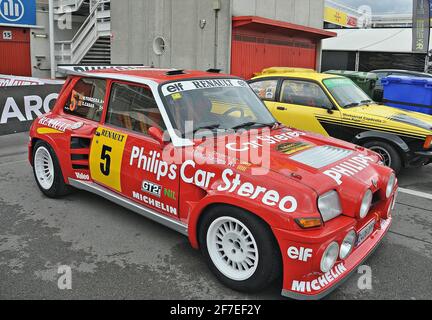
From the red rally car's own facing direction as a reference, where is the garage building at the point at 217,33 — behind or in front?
behind

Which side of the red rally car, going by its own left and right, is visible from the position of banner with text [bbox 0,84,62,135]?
back

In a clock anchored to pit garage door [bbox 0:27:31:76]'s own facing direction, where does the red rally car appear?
The red rally car is roughly at 12 o'clock from the pit garage door.

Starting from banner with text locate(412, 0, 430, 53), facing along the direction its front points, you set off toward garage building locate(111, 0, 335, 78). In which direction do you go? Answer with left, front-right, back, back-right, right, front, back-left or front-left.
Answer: front-right

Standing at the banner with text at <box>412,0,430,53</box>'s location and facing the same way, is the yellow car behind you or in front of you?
in front

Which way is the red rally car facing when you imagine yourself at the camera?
facing the viewer and to the right of the viewer

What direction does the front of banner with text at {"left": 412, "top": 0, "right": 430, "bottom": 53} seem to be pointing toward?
toward the camera

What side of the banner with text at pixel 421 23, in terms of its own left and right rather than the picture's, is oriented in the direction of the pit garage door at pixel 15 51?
right

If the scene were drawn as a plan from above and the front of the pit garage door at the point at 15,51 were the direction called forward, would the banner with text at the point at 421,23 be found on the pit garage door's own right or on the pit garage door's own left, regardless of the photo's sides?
on the pit garage door's own left

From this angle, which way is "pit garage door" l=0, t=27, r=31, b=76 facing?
toward the camera

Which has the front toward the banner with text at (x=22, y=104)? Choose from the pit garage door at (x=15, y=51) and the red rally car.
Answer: the pit garage door

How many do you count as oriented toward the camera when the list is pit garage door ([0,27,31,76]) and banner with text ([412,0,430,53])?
2
